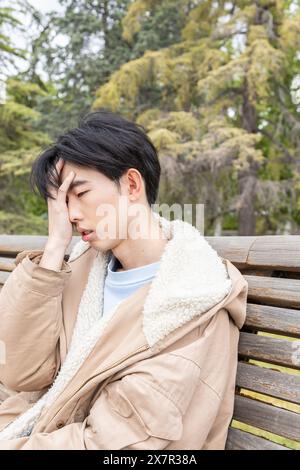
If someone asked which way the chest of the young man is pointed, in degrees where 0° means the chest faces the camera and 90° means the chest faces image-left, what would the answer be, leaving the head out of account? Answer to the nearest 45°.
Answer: approximately 45°

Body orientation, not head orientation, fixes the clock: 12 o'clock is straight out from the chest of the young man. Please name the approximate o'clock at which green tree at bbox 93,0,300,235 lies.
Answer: The green tree is roughly at 5 o'clock from the young man.
